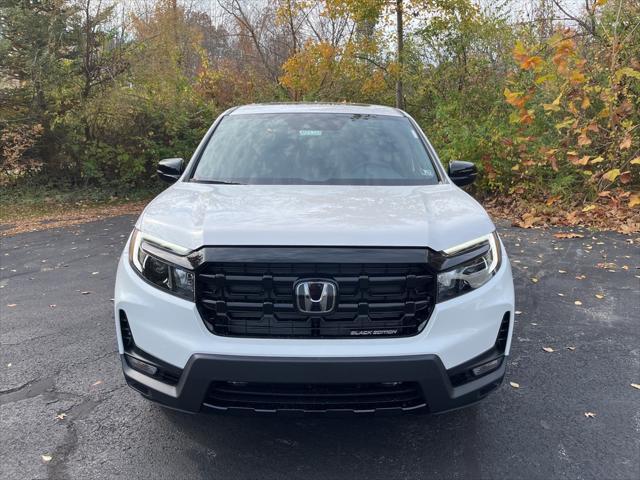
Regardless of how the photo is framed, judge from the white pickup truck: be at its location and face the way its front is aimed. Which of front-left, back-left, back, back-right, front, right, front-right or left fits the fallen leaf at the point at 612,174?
back-left

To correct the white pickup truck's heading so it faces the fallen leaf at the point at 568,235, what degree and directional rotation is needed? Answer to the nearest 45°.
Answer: approximately 135° to its left

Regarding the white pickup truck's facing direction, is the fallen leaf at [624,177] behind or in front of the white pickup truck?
behind

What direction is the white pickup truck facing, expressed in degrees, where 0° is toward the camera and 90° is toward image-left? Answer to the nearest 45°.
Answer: approximately 0°
